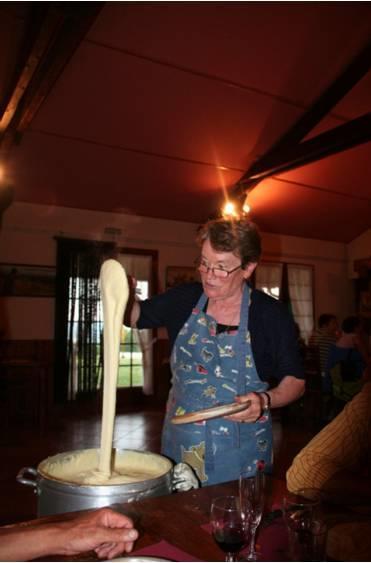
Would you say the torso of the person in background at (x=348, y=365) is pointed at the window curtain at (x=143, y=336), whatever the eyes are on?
no

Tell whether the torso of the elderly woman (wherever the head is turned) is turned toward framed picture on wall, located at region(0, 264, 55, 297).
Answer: no

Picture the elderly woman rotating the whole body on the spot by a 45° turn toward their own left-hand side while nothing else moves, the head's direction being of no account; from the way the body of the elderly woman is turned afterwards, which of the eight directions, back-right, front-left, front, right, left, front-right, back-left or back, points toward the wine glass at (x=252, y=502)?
front

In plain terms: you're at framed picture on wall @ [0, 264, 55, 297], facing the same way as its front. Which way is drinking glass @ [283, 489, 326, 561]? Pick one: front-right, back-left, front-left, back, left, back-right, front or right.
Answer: front

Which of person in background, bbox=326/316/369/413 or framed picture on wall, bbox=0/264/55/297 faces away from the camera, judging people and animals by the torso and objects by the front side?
the person in background

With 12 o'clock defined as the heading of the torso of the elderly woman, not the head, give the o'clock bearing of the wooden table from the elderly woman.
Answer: The wooden table is roughly at 11 o'clock from the elderly woman.

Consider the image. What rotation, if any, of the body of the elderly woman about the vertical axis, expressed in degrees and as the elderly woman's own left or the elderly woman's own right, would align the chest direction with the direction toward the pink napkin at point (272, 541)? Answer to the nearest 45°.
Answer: approximately 45° to the elderly woman's own left

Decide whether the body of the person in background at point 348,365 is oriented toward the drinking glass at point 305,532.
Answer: no

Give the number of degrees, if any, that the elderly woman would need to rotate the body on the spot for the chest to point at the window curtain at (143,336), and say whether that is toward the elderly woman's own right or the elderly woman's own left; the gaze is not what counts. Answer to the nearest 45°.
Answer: approximately 135° to the elderly woman's own right

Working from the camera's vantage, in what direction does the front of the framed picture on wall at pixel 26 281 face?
facing the viewer

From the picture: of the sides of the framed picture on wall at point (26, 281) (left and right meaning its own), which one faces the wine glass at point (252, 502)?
front

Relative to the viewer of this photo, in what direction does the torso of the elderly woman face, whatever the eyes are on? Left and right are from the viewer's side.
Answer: facing the viewer and to the left of the viewer

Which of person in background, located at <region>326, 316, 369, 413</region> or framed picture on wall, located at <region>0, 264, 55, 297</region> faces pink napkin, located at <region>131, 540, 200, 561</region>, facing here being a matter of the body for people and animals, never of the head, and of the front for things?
the framed picture on wall

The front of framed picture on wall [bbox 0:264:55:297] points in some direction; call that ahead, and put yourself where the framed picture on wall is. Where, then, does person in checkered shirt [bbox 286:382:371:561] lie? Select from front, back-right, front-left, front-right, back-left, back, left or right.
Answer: front

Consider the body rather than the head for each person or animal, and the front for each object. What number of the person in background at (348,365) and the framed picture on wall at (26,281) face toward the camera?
1

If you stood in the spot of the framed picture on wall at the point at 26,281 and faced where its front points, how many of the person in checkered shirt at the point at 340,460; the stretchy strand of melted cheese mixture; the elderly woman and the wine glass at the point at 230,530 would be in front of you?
4

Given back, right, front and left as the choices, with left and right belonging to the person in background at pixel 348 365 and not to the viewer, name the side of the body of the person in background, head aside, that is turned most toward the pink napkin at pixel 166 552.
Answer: back
